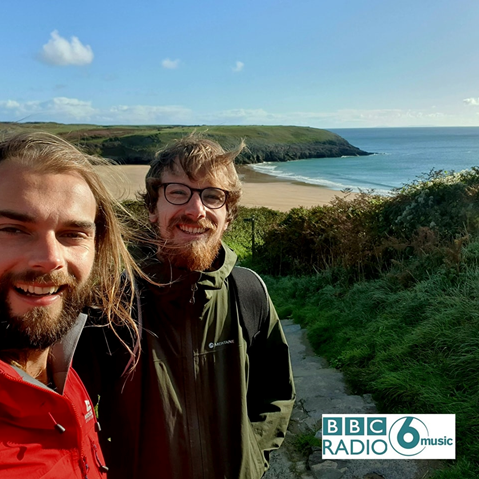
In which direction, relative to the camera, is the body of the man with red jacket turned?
toward the camera
